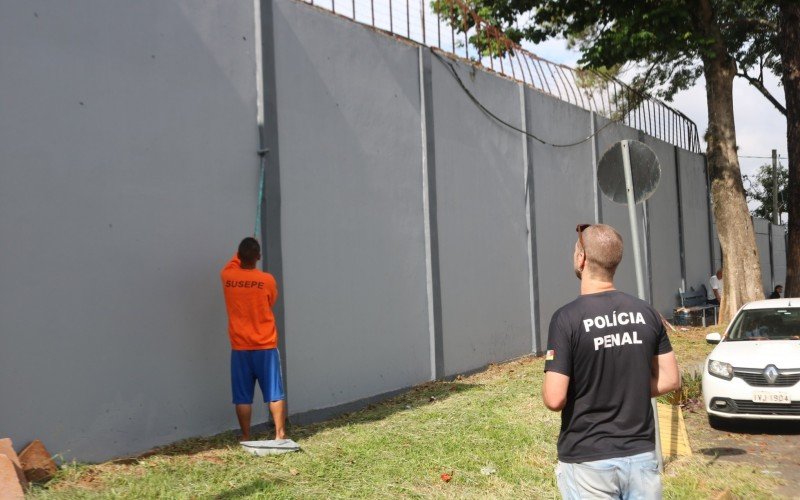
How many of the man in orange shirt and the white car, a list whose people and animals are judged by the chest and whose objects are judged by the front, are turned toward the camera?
1

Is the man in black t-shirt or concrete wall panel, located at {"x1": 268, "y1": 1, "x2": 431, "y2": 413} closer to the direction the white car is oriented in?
the man in black t-shirt

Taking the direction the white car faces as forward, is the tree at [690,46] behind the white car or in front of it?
behind

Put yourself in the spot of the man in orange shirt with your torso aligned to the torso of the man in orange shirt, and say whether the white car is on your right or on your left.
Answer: on your right

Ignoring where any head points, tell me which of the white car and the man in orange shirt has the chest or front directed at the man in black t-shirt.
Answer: the white car

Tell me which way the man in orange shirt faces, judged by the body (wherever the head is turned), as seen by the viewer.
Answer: away from the camera

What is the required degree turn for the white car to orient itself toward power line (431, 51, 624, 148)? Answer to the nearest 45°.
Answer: approximately 135° to its right

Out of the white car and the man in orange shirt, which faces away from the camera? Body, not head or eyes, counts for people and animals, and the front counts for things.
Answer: the man in orange shirt

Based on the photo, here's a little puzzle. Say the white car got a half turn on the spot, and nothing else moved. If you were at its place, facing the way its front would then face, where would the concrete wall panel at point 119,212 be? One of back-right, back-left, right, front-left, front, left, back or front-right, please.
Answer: back-left

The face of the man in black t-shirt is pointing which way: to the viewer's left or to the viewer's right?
to the viewer's left

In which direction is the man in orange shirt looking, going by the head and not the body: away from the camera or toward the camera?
away from the camera
